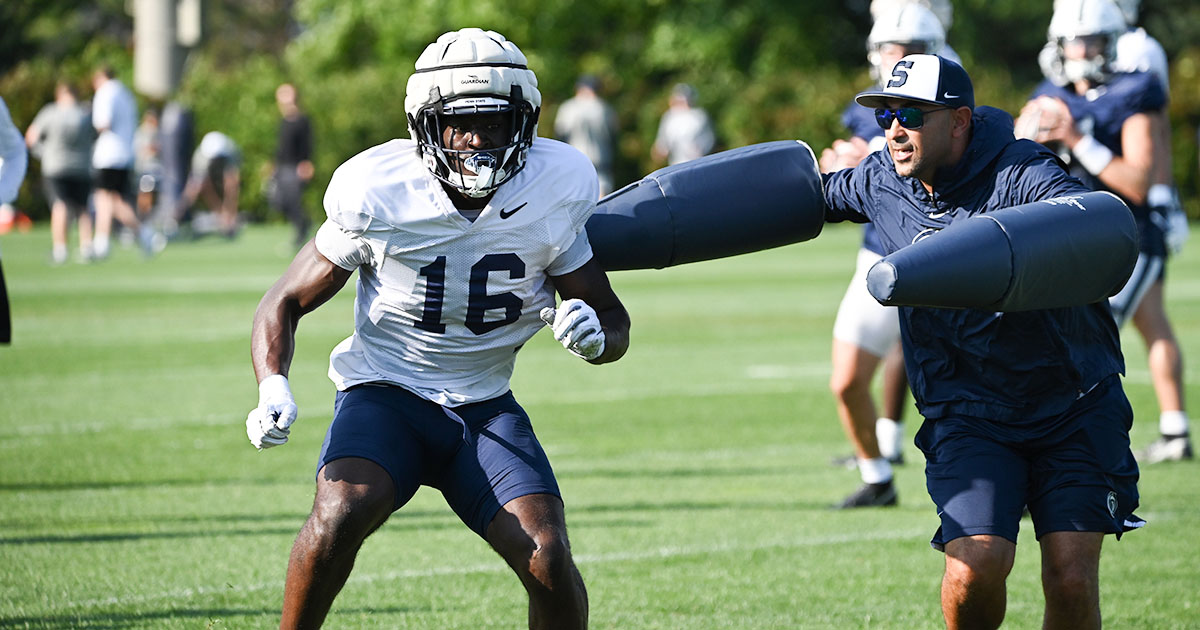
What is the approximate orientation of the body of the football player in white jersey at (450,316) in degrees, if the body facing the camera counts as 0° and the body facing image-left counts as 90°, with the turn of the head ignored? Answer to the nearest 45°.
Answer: approximately 0°

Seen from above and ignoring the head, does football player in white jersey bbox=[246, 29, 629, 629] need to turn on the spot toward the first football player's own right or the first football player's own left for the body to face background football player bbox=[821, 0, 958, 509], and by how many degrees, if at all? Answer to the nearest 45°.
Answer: approximately 135° to the first football player's own left

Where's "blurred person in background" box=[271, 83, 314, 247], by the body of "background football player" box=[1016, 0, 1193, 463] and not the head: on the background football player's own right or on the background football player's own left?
on the background football player's own right

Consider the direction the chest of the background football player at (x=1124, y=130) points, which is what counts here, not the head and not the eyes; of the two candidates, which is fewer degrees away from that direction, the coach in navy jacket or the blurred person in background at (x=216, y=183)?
the coach in navy jacket

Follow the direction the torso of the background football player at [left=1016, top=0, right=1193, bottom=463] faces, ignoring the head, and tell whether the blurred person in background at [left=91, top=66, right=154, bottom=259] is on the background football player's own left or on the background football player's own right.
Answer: on the background football player's own right

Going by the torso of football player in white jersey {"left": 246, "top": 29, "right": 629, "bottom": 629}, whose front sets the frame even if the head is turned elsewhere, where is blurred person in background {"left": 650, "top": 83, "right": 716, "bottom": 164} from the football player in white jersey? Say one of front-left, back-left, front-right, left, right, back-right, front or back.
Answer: back

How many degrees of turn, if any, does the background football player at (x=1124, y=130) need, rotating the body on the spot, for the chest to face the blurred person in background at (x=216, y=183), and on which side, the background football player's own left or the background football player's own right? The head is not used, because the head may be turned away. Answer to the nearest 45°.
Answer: approximately 90° to the background football player's own right

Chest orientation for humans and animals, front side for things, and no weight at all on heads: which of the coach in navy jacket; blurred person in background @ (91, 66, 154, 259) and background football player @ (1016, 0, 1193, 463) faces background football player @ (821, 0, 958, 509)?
background football player @ (1016, 0, 1193, 463)
